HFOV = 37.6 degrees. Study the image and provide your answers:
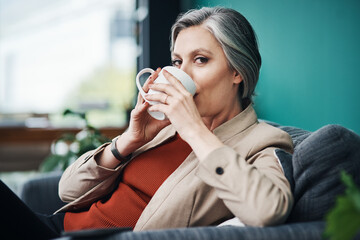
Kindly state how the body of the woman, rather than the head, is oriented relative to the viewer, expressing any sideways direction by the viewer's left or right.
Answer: facing the viewer and to the left of the viewer

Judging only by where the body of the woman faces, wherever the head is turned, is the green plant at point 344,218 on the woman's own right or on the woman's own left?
on the woman's own left
